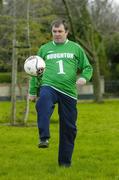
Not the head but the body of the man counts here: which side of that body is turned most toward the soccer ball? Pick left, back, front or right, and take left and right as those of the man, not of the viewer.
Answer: right

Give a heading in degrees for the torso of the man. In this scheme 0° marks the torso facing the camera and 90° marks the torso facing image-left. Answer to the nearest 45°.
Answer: approximately 0°
